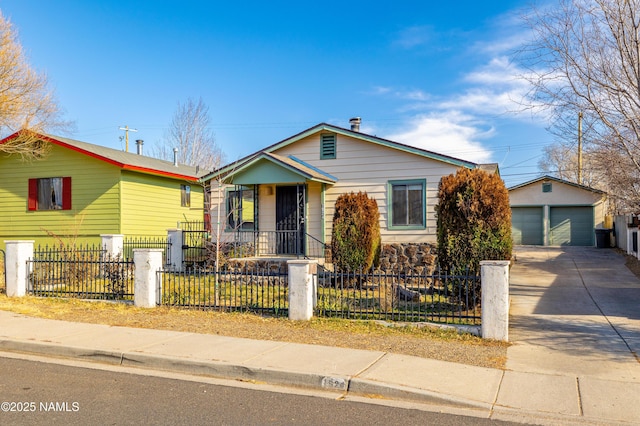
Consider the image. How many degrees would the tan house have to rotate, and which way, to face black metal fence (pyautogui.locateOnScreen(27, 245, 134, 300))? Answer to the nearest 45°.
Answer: approximately 45° to its right

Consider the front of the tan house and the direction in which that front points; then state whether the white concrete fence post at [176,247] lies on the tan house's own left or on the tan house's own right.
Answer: on the tan house's own right

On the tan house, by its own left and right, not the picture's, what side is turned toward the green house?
right

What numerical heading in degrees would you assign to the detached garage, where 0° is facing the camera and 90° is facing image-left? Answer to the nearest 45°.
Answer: approximately 0°

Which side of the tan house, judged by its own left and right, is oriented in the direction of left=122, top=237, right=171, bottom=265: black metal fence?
right

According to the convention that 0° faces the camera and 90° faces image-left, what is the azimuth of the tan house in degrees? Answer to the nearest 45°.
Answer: approximately 0°

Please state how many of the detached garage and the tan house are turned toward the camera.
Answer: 2
